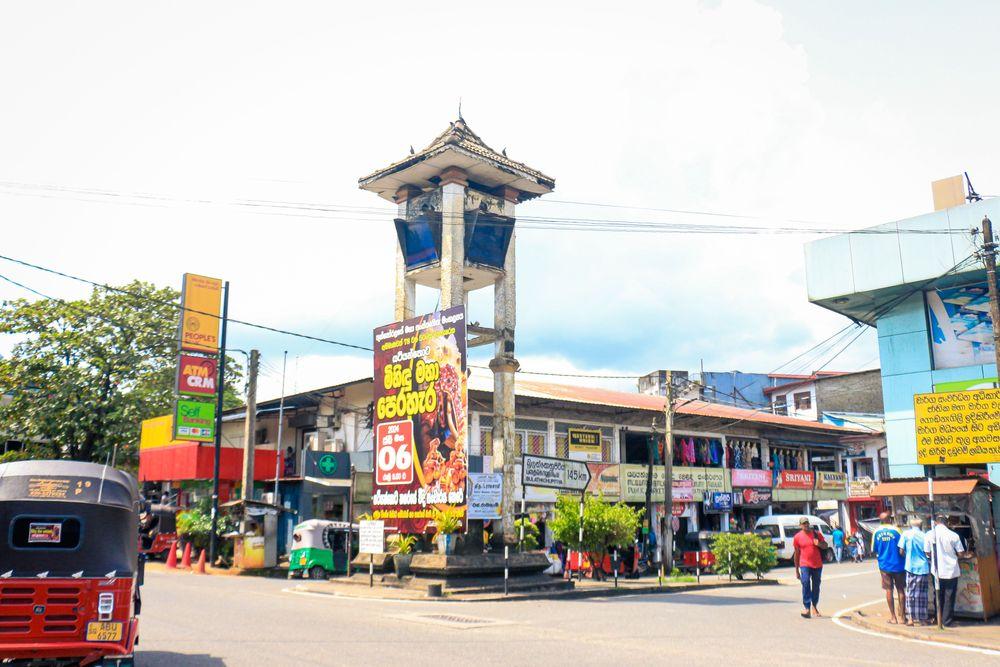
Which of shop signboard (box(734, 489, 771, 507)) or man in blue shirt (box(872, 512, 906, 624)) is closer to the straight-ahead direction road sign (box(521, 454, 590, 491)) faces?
the man in blue shirt

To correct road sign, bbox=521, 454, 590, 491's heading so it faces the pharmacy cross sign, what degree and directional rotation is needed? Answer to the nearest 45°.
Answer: approximately 135° to its right

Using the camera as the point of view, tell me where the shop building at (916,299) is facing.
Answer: facing the viewer and to the left of the viewer

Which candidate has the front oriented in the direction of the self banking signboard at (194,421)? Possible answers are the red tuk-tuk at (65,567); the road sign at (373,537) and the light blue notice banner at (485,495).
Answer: the red tuk-tuk

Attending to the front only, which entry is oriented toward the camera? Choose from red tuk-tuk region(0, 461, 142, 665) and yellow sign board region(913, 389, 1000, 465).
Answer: the yellow sign board

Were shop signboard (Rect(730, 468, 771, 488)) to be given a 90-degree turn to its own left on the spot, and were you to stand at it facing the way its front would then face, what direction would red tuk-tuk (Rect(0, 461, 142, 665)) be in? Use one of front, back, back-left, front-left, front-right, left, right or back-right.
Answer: right

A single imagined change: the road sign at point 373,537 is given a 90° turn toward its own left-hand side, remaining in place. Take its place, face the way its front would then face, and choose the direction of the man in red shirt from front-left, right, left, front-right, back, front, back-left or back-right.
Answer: front-right

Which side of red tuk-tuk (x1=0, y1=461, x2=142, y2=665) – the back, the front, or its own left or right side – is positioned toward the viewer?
back

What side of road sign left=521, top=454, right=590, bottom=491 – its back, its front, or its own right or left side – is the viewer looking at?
front

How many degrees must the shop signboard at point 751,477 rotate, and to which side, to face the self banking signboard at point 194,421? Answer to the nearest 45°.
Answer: approximately 45° to its right

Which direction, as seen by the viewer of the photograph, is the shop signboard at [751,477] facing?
facing the viewer

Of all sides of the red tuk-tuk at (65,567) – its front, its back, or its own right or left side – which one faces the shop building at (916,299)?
right

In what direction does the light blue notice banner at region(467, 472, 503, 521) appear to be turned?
toward the camera

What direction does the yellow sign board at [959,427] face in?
toward the camera
